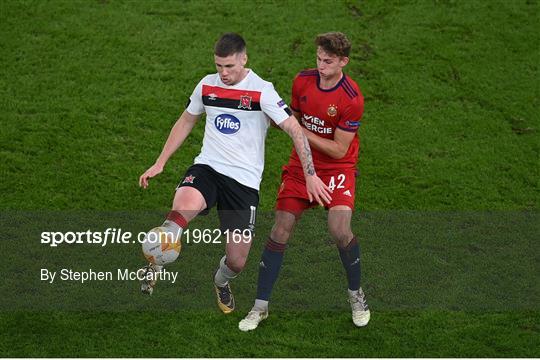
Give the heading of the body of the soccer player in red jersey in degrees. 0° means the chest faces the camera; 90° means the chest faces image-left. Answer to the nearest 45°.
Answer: approximately 45°

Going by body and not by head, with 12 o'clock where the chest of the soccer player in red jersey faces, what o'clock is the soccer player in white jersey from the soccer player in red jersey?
The soccer player in white jersey is roughly at 1 o'clock from the soccer player in red jersey.
